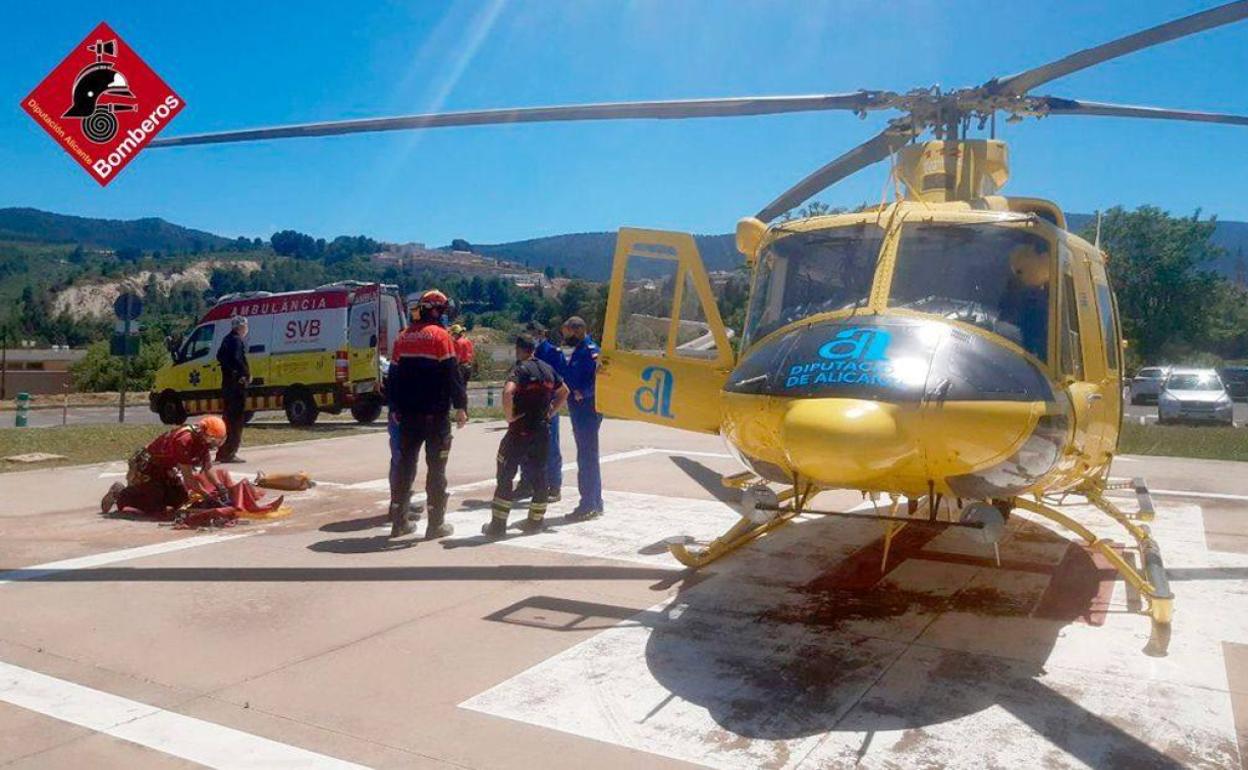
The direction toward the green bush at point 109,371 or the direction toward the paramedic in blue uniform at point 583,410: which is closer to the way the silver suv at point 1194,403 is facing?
the paramedic in blue uniform

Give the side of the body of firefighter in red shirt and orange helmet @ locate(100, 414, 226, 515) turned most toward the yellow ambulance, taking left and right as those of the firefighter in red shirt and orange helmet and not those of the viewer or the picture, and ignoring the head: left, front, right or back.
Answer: left

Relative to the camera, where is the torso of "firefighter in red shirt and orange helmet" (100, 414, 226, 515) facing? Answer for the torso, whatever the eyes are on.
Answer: to the viewer's right

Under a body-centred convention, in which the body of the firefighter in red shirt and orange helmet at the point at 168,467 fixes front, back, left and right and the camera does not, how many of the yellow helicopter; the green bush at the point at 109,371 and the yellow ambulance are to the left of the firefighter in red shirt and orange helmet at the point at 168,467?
2

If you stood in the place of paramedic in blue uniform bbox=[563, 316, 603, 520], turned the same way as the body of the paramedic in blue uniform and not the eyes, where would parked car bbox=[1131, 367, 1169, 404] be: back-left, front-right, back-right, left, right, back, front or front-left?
back-right

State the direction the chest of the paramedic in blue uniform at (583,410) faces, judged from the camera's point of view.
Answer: to the viewer's left

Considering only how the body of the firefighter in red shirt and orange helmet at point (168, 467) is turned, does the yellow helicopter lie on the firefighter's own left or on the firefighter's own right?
on the firefighter's own right

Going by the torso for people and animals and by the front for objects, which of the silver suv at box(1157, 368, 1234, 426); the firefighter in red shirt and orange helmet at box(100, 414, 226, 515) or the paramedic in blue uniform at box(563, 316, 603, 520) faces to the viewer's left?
the paramedic in blue uniform

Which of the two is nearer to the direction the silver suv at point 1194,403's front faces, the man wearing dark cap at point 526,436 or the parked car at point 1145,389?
the man wearing dark cap

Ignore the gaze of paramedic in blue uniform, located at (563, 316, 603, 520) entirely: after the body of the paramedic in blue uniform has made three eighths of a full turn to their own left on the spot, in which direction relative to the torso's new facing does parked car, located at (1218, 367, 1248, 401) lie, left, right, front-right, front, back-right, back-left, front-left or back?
left
